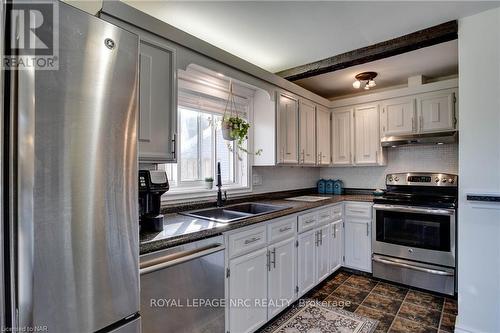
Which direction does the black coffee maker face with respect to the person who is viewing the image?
facing the viewer and to the right of the viewer

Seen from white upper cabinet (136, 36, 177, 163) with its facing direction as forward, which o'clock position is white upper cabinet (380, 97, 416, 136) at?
white upper cabinet (380, 97, 416, 136) is roughly at 10 o'clock from white upper cabinet (136, 36, 177, 163).

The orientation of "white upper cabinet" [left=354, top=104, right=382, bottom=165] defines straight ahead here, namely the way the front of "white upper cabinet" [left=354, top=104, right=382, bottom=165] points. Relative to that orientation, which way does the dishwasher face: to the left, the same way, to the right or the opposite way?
to the left

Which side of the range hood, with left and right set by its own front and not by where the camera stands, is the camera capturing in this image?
front

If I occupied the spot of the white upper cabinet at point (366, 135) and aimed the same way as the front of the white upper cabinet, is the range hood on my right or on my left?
on my left

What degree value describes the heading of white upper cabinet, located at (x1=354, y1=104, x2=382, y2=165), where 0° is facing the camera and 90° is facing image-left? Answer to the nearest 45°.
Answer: approximately 0°

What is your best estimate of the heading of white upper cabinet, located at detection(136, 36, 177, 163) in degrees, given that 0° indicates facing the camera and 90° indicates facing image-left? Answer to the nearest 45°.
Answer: approximately 315°

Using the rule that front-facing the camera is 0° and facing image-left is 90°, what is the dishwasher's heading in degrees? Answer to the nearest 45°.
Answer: approximately 315°

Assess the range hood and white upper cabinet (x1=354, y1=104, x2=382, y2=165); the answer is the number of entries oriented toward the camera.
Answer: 2

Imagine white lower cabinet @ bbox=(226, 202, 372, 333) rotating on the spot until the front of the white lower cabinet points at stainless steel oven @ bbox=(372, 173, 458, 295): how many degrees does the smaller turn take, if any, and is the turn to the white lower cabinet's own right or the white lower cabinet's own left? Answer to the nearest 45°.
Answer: approximately 90° to the white lower cabinet's own left

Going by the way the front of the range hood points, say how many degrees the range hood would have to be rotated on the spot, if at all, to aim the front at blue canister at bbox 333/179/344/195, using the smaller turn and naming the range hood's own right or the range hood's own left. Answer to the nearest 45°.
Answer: approximately 90° to the range hood's own right
